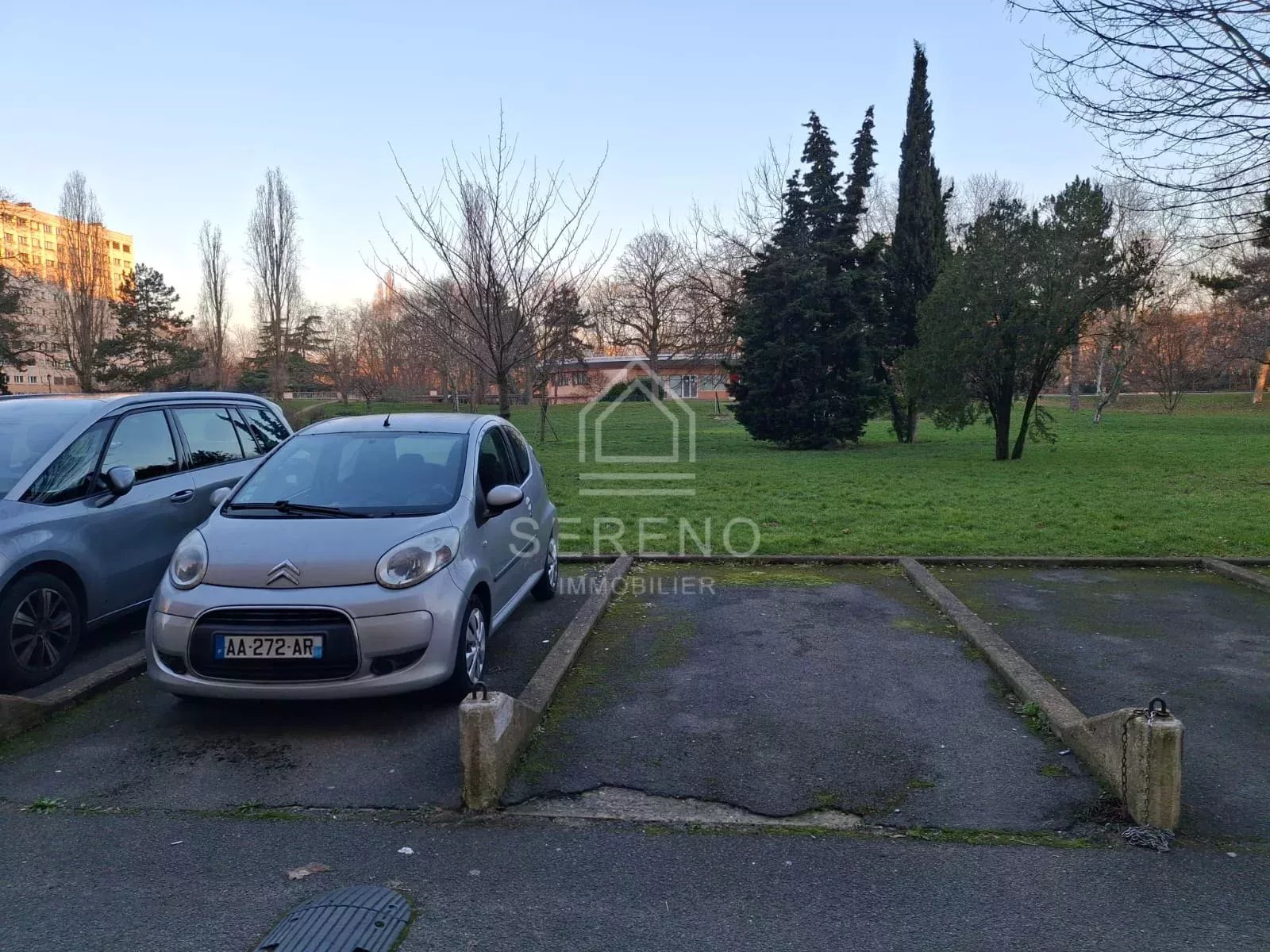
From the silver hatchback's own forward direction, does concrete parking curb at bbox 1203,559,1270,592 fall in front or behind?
behind

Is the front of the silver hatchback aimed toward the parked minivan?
no

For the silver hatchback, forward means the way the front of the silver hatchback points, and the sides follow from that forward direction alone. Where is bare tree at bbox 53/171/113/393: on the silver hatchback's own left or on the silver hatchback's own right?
on the silver hatchback's own right

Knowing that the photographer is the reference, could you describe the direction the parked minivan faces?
facing the viewer and to the left of the viewer

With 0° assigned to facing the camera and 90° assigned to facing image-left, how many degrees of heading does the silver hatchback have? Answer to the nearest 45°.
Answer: approximately 45°

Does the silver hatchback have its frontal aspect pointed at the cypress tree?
no

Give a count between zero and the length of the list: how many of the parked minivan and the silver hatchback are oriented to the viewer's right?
0

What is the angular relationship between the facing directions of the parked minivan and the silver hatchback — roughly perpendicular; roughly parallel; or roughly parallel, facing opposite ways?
roughly parallel

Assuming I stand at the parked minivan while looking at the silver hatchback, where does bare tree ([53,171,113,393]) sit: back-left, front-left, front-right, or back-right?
back-left

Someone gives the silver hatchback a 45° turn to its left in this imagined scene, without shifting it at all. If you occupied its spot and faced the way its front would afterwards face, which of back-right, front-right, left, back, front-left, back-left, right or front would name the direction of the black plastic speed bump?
front

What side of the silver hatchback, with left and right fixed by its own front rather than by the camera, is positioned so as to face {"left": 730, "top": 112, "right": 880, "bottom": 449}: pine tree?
back

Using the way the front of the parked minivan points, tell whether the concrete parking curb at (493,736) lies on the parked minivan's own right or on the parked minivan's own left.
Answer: on the parked minivan's own left

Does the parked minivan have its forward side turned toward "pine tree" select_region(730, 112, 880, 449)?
no
